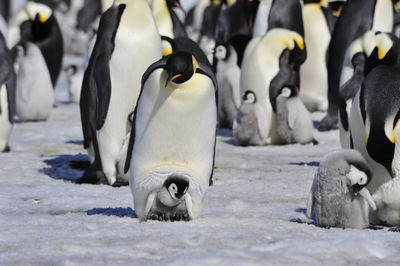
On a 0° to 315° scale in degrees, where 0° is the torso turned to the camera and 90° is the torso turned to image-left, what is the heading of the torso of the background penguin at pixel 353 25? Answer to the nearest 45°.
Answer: approximately 270°

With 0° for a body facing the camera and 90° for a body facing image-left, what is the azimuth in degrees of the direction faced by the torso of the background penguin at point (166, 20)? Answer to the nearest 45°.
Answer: approximately 45°

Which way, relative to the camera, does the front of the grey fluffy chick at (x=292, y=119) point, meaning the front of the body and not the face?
to the viewer's left

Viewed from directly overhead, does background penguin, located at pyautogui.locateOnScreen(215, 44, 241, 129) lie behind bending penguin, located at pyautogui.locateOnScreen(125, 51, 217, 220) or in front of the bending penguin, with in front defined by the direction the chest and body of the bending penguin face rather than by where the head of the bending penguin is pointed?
behind

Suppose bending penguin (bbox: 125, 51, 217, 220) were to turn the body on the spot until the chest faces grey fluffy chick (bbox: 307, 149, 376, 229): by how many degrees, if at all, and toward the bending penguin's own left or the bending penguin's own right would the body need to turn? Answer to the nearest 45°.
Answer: approximately 90° to the bending penguin's own left

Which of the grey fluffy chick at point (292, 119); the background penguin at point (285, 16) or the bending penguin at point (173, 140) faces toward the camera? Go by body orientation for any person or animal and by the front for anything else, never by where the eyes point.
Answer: the bending penguin

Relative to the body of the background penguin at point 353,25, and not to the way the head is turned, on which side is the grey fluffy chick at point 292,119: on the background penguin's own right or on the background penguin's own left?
on the background penguin's own right

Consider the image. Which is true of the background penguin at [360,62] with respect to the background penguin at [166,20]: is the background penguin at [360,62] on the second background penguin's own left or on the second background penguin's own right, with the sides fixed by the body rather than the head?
on the second background penguin's own left

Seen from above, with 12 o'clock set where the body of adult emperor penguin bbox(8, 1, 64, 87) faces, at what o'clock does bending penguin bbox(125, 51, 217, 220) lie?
The bending penguin is roughly at 9 o'clock from the adult emperor penguin.

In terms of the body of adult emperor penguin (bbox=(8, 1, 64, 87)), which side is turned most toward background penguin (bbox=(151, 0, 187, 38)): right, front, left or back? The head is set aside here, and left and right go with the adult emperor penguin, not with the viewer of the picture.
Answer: back

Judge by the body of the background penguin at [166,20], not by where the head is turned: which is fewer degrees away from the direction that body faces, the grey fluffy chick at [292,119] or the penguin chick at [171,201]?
the penguin chick

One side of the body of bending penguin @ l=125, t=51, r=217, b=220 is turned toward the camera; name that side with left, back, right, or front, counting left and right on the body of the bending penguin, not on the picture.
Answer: front
